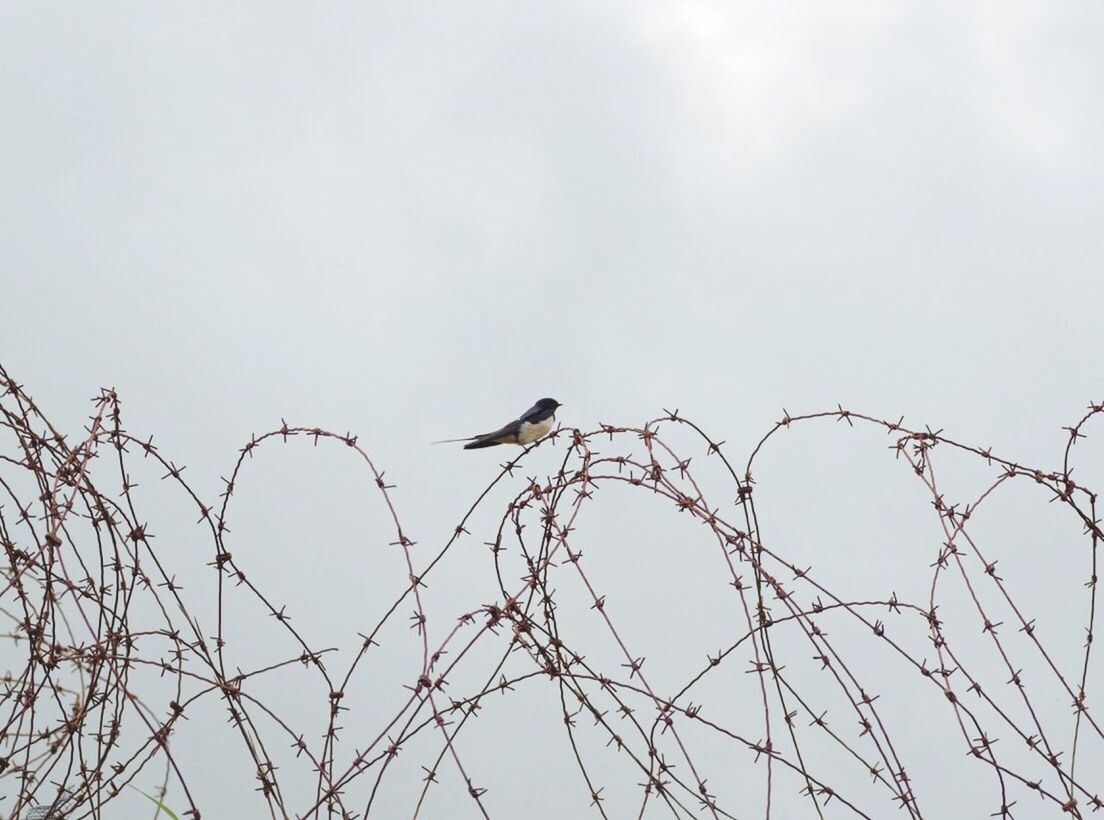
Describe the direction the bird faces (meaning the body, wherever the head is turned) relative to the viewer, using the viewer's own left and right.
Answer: facing to the right of the viewer
